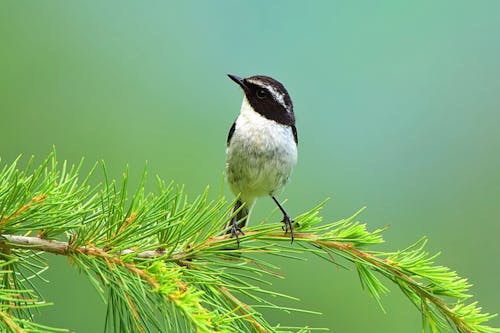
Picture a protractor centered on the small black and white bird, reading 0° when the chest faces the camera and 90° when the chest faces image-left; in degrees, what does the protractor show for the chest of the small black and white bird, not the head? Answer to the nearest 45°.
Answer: approximately 0°
